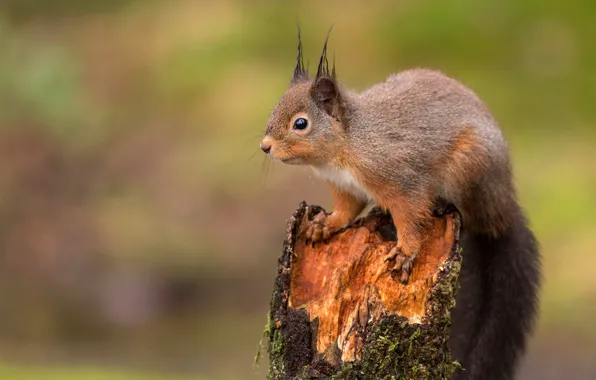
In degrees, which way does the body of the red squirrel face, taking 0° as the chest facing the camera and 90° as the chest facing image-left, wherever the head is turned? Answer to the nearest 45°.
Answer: approximately 90°
